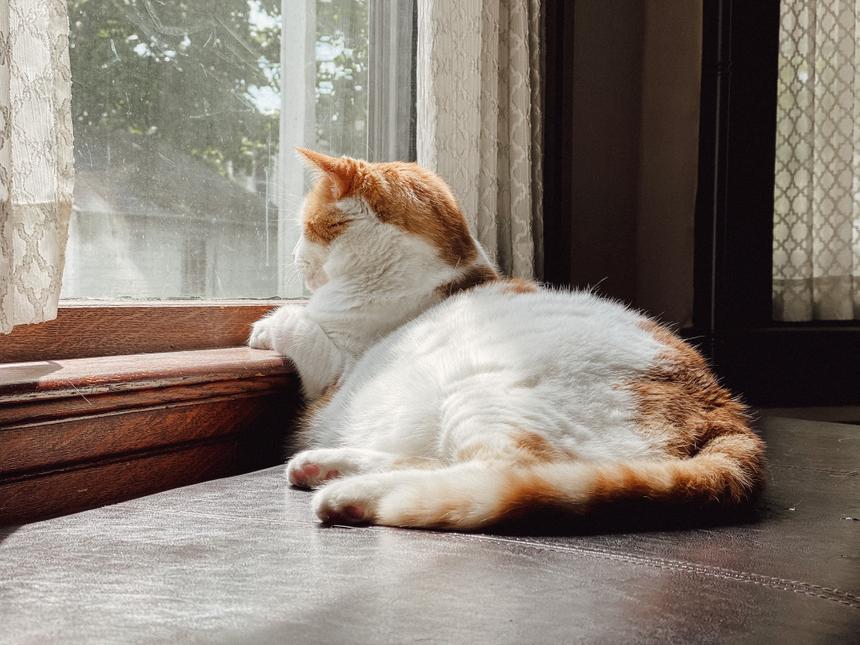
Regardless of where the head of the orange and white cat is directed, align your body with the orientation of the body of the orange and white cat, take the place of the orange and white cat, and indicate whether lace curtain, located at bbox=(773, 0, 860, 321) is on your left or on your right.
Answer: on your right

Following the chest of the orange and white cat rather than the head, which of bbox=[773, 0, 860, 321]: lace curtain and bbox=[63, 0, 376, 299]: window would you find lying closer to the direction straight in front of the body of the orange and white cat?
the window

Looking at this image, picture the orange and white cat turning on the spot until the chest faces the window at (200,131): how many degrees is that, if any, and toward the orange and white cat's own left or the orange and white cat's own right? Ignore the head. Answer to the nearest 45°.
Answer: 0° — it already faces it

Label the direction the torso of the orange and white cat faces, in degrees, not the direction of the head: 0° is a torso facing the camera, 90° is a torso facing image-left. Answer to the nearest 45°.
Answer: approximately 135°

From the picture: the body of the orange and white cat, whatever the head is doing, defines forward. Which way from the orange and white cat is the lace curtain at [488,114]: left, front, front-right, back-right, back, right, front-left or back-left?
front-right
